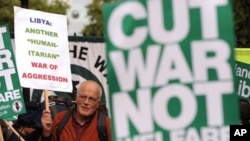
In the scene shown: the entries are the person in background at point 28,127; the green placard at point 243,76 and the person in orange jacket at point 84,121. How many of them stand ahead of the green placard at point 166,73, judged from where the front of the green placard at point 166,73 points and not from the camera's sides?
0

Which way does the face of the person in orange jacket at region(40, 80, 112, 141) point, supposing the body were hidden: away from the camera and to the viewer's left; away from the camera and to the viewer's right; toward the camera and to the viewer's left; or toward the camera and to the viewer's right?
toward the camera and to the viewer's left

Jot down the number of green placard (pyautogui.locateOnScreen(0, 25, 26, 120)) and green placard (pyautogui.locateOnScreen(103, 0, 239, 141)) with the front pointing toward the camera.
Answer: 2

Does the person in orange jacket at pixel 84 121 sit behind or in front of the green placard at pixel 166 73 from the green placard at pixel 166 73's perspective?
behind

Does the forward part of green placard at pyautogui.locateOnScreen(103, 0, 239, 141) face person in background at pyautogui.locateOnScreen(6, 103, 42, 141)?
no

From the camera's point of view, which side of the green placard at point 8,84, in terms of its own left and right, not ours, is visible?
front

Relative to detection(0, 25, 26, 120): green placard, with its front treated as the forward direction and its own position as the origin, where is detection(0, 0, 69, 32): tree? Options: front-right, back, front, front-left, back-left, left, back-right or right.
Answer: back

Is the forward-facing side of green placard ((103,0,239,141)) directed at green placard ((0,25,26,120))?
no

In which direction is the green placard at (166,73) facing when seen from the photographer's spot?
facing the viewer
